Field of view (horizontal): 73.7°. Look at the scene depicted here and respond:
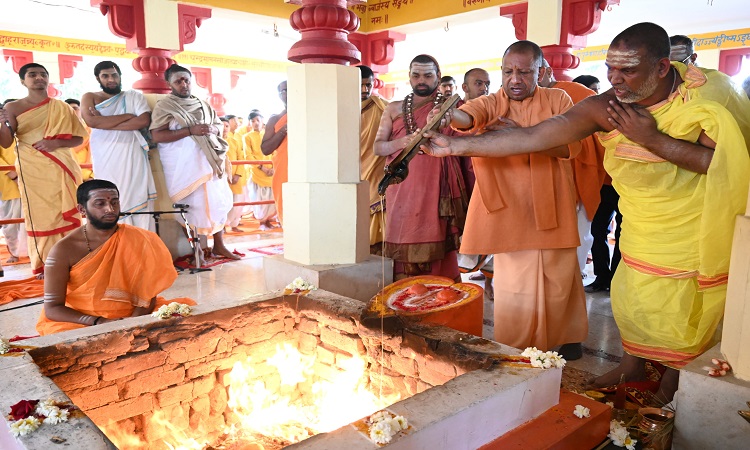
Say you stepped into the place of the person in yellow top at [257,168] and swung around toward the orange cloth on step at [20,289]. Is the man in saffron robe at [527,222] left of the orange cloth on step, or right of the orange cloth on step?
left

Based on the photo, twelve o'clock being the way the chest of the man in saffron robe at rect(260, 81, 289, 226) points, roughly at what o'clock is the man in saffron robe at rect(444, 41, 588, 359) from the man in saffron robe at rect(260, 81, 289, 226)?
the man in saffron robe at rect(444, 41, 588, 359) is roughly at 11 o'clock from the man in saffron robe at rect(260, 81, 289, 226).

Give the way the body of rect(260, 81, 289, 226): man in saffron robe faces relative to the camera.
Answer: toward the camera

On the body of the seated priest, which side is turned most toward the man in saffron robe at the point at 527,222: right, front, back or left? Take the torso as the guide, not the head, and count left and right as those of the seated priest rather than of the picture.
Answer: front

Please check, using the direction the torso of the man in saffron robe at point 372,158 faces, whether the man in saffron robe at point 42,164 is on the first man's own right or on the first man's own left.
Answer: on the first man's own right

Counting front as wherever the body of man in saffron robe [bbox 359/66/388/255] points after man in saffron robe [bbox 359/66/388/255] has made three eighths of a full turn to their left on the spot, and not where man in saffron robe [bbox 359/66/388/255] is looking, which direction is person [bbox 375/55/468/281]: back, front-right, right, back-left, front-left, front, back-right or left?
right

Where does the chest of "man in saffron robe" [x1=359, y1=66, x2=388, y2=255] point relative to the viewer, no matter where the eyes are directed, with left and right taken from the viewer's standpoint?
facing the viewer

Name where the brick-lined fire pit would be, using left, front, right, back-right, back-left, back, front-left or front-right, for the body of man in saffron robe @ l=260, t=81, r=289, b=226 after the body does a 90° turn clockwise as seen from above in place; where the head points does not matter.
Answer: left
